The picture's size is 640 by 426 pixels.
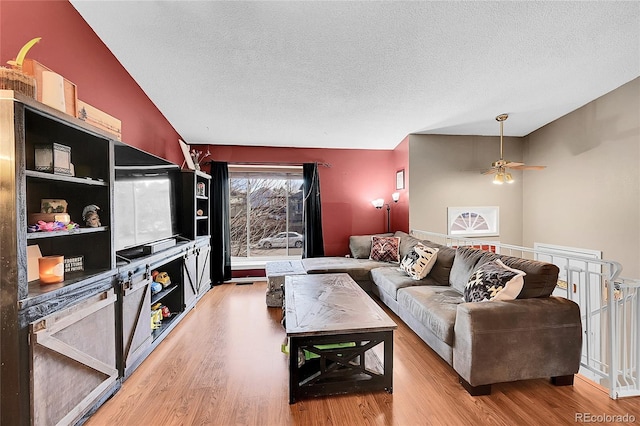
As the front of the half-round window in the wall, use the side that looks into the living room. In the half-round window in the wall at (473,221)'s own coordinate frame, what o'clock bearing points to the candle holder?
The candle holder is roughly at 1 o'clock from the half-round window in the wall.

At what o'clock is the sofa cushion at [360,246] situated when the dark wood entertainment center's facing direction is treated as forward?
The sofa cushion is roughly at 10 o'clock from the dark wood entertainment center.

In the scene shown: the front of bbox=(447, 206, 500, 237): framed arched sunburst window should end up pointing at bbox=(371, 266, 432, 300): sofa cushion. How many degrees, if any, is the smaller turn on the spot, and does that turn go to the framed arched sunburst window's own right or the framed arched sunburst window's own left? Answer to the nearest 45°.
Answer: approximately 45° to the framed arched sunburst window's own right

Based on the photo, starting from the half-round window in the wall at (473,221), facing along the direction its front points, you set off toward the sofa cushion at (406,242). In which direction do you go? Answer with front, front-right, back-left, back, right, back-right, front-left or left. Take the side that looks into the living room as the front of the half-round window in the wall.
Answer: front-right

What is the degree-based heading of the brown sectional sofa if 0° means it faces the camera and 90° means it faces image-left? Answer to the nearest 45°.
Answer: approximately 45°

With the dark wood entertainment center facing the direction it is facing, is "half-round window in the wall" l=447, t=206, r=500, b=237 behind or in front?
in front

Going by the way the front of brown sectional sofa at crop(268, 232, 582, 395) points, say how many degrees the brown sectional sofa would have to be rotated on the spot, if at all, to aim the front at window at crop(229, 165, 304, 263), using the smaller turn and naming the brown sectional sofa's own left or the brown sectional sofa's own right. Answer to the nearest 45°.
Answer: approximately 90° to the brown sectional sofa's own right

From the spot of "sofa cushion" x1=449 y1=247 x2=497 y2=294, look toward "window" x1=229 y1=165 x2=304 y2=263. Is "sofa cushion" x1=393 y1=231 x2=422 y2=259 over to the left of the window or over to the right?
right

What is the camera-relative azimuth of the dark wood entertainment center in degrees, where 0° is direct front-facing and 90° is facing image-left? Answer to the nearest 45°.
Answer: approximately 315°
